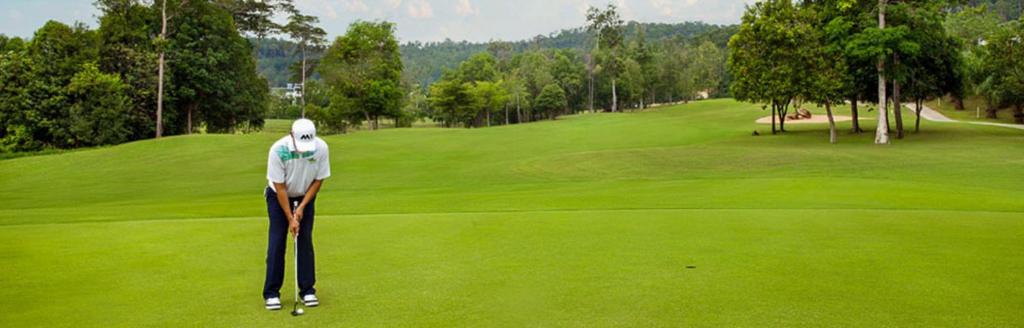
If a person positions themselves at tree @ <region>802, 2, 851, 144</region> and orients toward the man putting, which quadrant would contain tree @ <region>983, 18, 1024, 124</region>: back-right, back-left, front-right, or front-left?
back-left

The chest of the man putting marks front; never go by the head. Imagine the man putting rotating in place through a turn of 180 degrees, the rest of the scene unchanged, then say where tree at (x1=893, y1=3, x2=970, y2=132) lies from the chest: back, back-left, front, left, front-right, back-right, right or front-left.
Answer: front-right

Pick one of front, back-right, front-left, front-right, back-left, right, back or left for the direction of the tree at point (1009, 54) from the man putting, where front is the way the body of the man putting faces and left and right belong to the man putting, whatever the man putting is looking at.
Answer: back-left

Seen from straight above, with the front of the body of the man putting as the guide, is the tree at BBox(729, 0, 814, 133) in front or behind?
behind

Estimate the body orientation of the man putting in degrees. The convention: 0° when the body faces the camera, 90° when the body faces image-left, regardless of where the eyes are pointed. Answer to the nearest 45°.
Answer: approximately 0°
